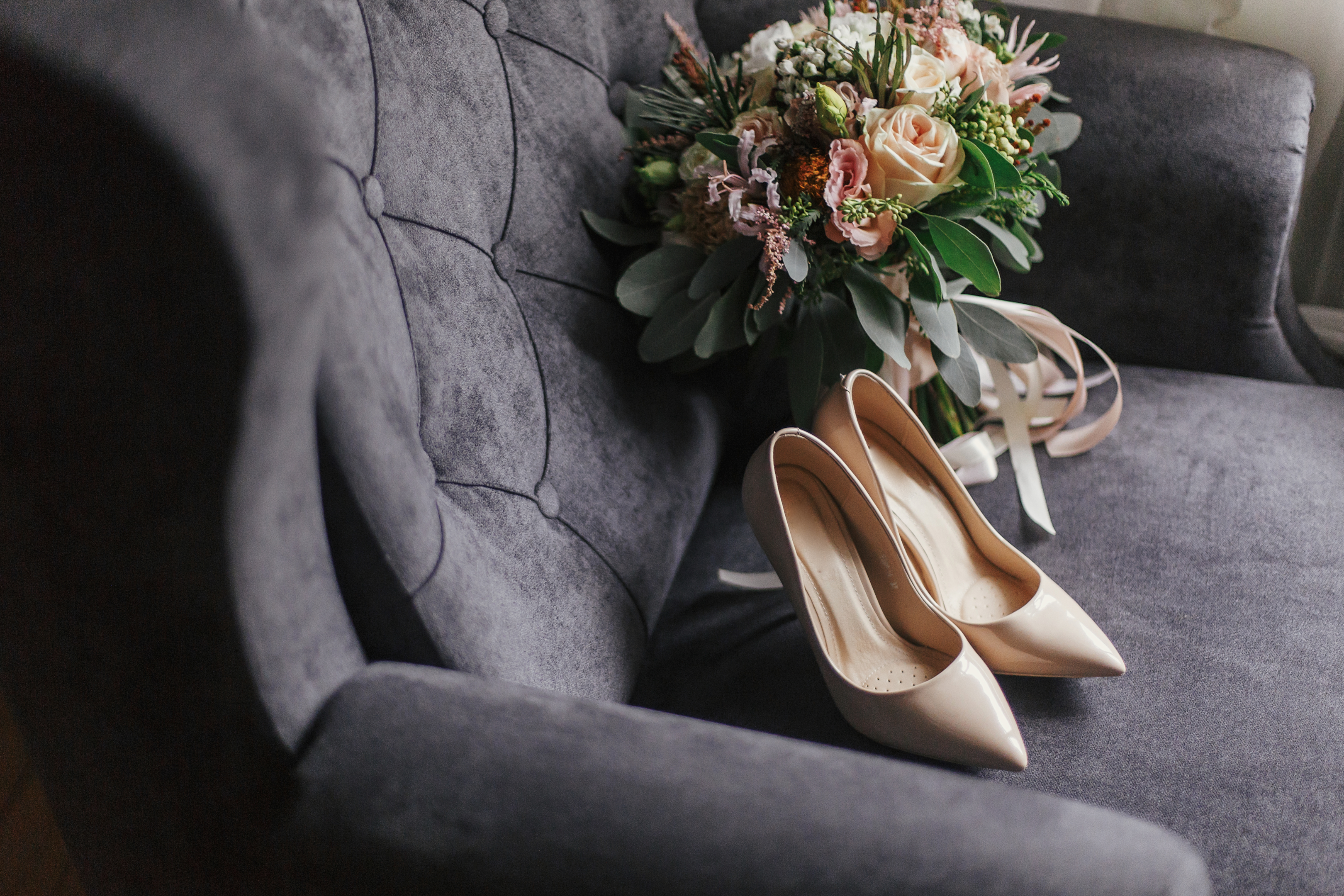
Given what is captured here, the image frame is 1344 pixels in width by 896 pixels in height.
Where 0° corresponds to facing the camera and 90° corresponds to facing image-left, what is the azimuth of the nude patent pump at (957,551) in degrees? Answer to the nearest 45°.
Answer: approximately 315°

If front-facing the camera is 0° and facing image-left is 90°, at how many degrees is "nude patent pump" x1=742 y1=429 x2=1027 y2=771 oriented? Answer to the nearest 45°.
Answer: approximately 315°
